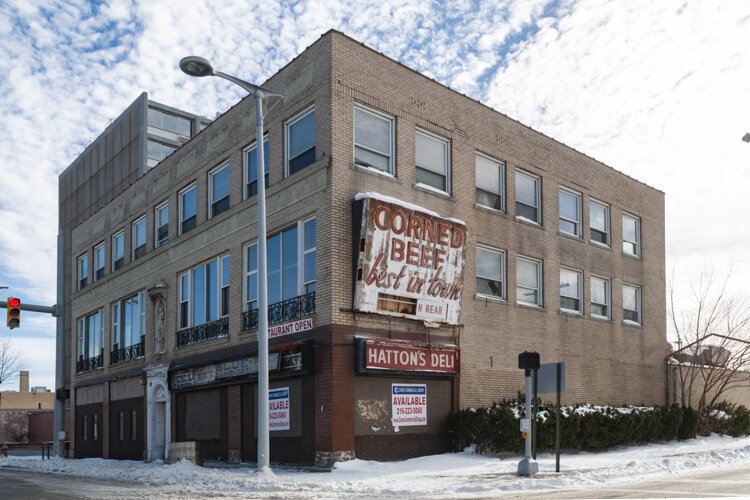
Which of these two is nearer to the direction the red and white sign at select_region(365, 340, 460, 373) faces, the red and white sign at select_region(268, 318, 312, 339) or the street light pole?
the street light pole

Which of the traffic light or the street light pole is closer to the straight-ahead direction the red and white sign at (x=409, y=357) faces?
the street light pole
